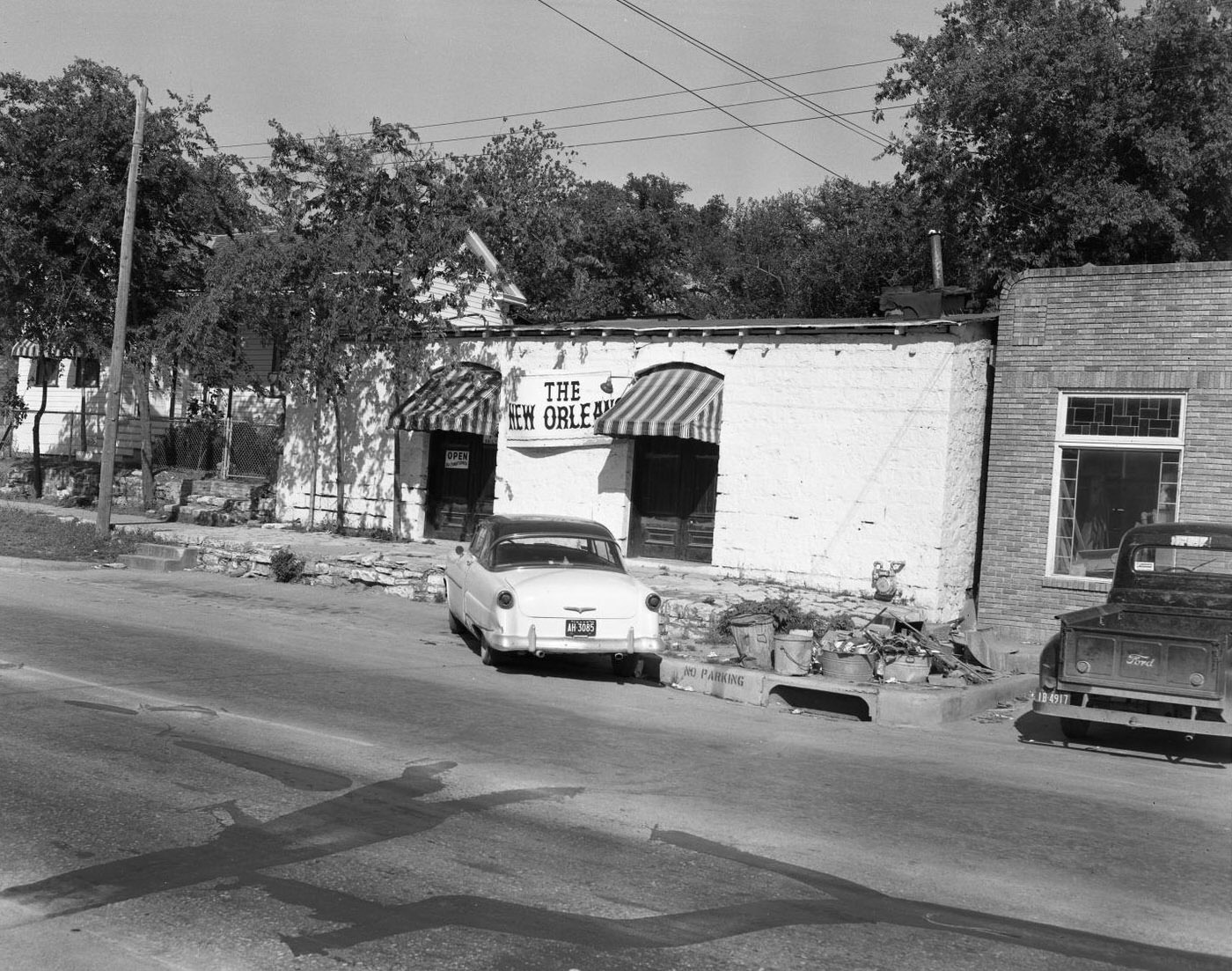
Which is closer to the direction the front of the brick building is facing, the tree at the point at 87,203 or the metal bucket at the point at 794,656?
the metal bucket

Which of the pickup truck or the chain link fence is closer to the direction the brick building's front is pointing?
the pickup truck

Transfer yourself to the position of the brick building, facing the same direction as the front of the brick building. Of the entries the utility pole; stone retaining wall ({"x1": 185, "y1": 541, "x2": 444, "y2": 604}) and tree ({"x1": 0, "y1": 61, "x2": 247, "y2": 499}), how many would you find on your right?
3

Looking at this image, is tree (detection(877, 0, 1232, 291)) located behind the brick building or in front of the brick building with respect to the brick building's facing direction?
behind

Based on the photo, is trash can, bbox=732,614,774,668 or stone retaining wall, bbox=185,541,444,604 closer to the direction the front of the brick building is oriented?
the trash can

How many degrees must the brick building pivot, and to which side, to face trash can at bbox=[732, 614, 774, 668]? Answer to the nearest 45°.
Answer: approximately 45° to its right

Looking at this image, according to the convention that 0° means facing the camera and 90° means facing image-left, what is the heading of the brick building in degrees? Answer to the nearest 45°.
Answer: approximately 0°

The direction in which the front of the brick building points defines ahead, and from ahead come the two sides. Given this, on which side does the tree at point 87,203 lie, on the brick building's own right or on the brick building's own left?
on the brick building's own right

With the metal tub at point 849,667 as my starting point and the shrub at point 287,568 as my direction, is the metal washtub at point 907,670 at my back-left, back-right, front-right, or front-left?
back-right

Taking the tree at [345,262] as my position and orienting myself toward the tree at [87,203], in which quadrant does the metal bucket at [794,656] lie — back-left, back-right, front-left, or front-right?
back-left

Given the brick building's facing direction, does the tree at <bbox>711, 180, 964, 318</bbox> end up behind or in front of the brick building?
behind
